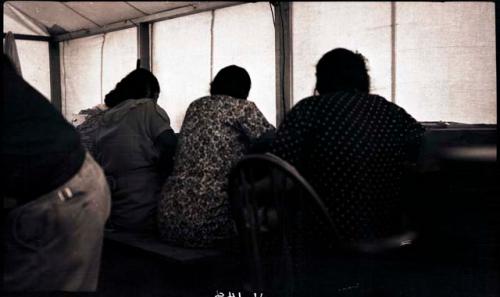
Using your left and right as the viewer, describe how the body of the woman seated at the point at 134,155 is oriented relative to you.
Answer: facing away from the viewer and to the right of the viewer

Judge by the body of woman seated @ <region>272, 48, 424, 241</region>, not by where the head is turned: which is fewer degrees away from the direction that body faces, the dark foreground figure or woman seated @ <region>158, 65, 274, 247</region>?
the woman seated

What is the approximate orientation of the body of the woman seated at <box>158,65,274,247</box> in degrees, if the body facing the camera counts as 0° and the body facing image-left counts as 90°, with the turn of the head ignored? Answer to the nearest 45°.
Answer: approximately 225°

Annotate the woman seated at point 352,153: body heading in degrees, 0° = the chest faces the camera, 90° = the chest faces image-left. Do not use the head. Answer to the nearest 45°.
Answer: approximately 180°

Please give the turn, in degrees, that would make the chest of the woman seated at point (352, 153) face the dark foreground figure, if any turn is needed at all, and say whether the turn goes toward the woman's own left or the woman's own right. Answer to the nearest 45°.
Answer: approximately 135° to the woman's own left

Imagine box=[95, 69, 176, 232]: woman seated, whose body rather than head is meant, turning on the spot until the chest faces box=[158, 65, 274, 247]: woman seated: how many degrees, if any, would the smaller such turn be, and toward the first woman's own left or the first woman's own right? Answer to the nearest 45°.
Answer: approximately 90° to the first woman's own right

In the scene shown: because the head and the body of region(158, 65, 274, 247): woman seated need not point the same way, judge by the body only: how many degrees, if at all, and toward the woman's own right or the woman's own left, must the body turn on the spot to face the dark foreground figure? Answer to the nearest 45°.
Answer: approximately 180°

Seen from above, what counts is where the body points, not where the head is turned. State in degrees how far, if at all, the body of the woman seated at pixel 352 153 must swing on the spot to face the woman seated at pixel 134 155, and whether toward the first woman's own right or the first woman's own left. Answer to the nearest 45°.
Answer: approximately 45° to the first woman's own left
